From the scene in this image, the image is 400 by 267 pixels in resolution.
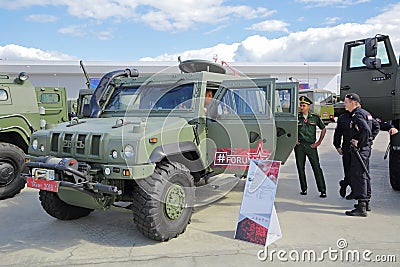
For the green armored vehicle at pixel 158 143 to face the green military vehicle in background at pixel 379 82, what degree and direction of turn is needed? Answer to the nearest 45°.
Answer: approximately 135° to its left

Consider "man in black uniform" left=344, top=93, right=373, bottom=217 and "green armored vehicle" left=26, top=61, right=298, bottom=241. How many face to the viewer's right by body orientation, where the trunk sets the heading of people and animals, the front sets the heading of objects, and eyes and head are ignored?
0

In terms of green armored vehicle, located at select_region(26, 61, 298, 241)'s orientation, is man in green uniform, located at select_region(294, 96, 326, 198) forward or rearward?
rearward

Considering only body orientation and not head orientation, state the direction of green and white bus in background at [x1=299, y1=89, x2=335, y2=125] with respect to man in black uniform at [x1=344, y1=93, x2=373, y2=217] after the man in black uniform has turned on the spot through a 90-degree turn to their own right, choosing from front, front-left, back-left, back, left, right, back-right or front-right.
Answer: front

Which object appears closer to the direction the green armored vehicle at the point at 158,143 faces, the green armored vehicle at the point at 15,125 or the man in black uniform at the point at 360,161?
the green armored vehicle

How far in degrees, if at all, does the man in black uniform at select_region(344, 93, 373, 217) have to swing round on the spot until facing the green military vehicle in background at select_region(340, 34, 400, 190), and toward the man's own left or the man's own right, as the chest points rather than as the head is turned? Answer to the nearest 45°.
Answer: approximately 90° to the man's own right

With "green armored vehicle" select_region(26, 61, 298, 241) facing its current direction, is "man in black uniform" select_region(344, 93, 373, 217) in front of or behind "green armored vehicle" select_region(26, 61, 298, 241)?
behind

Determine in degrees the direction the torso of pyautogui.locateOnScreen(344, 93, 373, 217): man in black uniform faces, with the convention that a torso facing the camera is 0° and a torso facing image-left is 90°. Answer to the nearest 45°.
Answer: approximately 90°

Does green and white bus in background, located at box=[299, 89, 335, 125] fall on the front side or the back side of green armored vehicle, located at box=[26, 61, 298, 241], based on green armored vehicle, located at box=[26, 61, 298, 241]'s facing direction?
on the back side

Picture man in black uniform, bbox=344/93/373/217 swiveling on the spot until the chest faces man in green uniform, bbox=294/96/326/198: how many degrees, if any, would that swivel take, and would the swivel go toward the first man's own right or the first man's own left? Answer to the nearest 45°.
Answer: approximately 45° to the first man's own right

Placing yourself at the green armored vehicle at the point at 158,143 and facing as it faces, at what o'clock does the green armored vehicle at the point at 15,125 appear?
the green armored vehicle at the point at 15,125 is roughly at 3 o'clock from the green armored vehicle at the point at 158,143.

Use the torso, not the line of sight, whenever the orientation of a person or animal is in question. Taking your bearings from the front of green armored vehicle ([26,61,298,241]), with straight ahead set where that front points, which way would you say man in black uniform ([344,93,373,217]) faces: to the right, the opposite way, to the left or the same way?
to the right

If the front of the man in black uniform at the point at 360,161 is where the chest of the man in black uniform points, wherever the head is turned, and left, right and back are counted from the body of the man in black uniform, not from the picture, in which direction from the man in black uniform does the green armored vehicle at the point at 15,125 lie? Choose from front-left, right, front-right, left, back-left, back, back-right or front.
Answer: front

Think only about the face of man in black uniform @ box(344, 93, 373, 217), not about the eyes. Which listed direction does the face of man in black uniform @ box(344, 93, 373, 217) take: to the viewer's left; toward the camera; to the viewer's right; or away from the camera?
to the viewer's left

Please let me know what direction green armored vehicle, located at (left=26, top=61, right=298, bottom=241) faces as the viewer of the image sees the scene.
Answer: facing the viewer and to the left of the viewer
